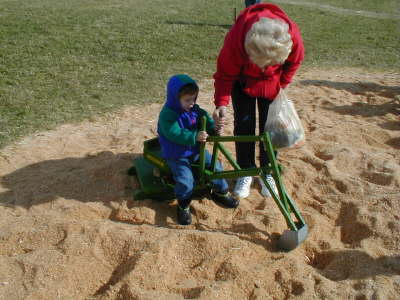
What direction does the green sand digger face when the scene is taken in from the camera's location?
facing to the right of the viewer

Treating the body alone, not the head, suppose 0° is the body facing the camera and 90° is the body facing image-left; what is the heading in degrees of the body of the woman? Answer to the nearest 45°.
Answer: approximately 0°

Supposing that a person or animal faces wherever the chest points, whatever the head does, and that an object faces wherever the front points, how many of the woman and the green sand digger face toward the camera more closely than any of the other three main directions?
1

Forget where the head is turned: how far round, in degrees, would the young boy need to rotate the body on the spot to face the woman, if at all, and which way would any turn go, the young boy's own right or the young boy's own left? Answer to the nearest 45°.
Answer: approximately 45° to the young boy's own left
